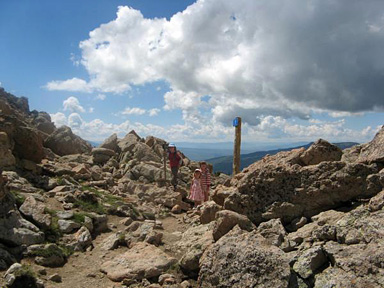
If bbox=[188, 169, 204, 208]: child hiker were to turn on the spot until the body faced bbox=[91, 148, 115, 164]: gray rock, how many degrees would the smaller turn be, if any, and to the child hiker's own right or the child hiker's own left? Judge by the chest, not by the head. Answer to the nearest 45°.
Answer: approximately 135° to the child hiker's own right

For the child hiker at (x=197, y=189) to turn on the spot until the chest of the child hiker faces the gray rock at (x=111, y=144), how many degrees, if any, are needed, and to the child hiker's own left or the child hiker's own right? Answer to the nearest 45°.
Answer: approximately 135° to the child hiker's own right

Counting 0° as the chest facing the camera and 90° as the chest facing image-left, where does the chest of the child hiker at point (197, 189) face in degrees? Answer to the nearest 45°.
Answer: approximately 0°

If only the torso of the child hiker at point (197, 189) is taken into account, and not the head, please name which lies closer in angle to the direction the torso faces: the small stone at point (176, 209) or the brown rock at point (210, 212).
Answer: the brown rock

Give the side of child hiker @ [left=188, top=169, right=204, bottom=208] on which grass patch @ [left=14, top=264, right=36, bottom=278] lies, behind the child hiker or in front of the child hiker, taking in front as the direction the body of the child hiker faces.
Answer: in front

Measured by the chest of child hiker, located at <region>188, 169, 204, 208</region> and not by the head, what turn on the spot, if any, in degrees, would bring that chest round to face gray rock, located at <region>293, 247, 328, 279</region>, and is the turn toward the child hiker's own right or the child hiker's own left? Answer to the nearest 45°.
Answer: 0° — they already face it

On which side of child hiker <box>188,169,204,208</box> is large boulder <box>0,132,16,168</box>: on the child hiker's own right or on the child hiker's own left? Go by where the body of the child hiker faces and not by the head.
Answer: on the child hiker's own right

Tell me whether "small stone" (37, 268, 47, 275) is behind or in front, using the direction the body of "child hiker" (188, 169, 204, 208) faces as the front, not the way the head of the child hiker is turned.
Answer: in front

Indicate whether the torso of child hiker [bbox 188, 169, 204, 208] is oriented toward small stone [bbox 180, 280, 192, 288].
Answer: yes

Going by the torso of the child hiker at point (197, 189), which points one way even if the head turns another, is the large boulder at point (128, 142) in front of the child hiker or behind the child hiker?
behind

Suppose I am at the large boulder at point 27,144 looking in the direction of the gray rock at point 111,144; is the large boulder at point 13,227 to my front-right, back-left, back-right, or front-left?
back-right

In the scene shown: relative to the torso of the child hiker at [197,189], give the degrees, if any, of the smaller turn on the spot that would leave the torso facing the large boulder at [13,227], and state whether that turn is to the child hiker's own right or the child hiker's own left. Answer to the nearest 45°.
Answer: approximately 45° to the child hiker's own right

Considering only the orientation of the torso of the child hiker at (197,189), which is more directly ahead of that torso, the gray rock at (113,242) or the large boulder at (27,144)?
the gray rock

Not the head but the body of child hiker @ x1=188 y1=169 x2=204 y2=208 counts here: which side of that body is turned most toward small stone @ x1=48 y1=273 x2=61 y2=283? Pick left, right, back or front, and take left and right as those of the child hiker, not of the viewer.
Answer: front

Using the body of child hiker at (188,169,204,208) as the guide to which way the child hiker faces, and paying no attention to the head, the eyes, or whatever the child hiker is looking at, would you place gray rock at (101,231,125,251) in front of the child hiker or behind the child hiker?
in front
